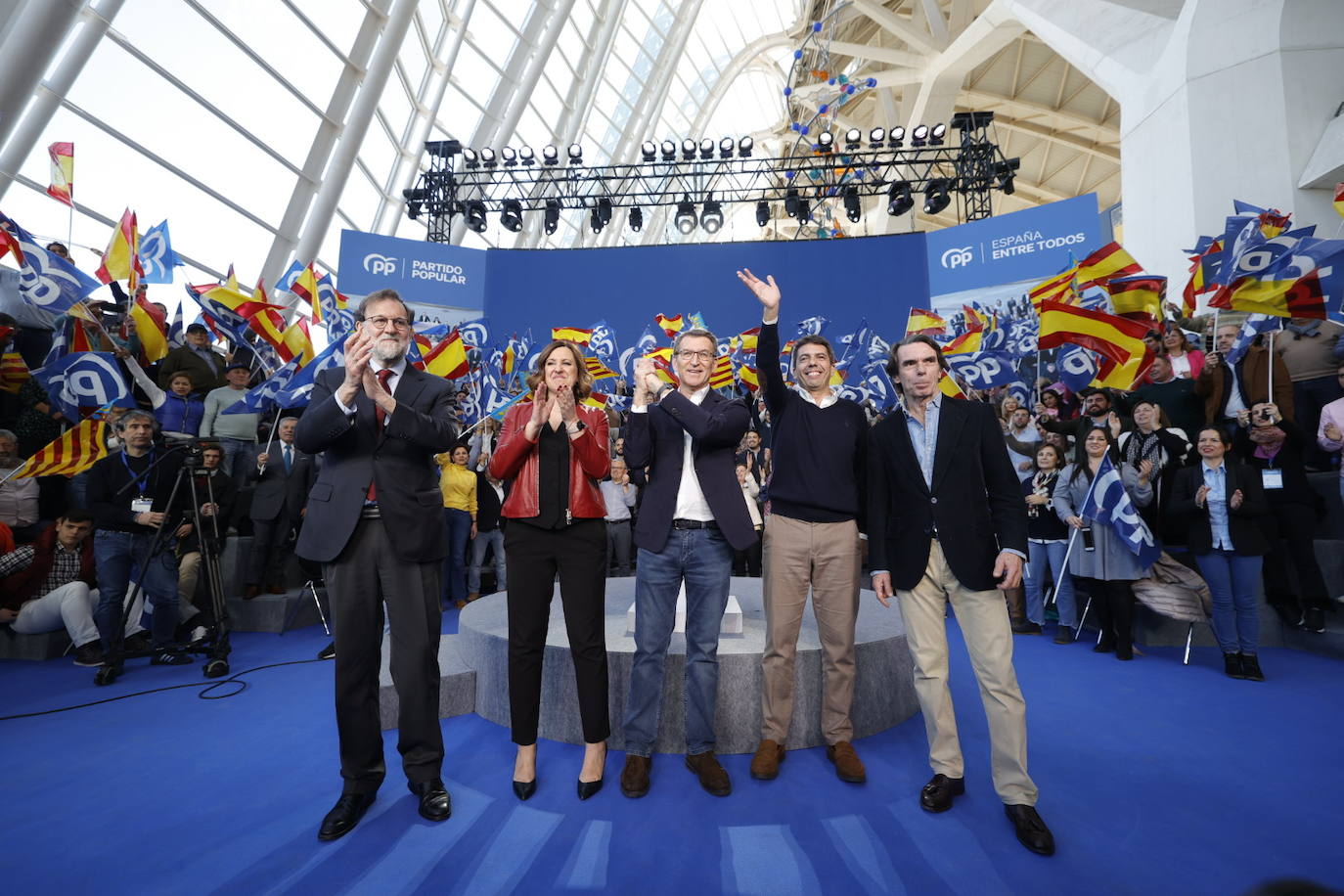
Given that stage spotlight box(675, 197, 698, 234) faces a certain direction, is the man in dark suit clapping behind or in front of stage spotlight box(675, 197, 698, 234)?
in front

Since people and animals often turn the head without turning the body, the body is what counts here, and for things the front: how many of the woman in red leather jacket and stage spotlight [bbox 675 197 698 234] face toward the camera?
2

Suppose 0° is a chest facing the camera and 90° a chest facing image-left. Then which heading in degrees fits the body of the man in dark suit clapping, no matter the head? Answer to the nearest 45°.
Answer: approximately 0°

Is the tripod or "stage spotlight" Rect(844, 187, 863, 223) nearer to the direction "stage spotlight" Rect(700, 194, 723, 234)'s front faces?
the tripod

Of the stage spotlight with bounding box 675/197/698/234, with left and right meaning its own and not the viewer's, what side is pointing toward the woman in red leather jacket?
front

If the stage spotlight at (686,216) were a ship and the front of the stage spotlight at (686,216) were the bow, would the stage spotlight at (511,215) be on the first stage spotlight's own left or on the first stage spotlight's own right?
on the first stage spotlight's own right
